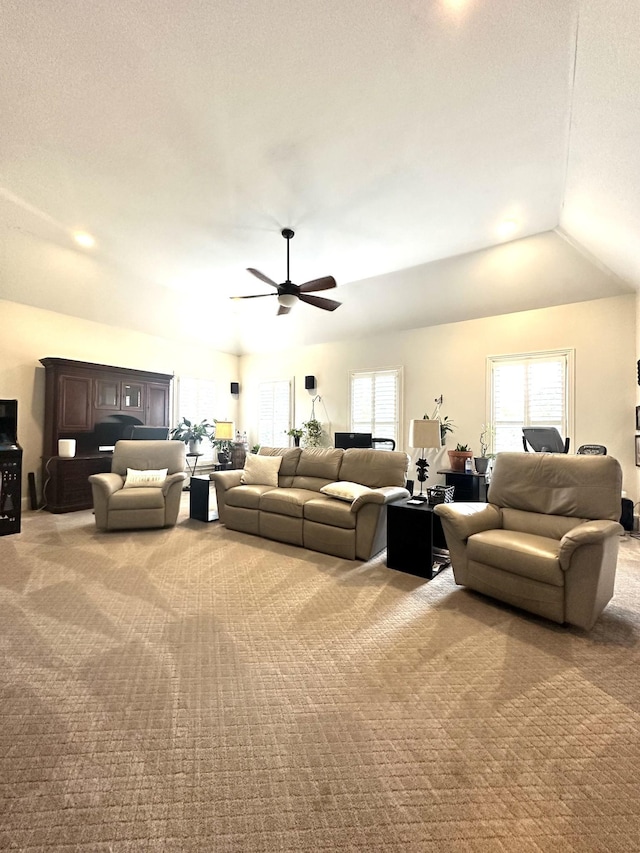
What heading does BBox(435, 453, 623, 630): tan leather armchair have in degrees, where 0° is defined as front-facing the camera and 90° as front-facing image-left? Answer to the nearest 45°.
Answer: approximately 45°

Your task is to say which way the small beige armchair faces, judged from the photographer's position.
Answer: facing the viewer

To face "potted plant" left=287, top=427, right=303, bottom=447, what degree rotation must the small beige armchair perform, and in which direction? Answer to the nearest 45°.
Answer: approximately 135° to its left

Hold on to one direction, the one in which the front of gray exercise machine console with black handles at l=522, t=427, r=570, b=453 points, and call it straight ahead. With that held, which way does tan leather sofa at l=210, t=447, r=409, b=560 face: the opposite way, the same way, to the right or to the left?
the opposite way

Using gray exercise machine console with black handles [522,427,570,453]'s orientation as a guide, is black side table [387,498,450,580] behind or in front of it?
behind

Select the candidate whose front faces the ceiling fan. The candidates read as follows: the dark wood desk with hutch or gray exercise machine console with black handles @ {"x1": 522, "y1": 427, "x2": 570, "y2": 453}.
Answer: the dark wood desk with hutch

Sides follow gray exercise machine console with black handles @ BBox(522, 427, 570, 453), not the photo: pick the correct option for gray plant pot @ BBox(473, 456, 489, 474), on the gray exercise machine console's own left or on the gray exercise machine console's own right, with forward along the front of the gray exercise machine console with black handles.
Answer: on the gray exercise machine console's own left

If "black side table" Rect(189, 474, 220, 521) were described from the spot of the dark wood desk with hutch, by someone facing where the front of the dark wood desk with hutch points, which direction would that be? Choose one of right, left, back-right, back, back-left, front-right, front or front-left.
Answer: front

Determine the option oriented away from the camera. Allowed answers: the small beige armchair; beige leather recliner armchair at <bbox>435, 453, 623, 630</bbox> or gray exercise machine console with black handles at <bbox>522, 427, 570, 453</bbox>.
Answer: the gray exercise machine console with black handles

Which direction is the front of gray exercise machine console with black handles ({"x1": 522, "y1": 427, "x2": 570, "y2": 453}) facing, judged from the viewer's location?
facing away from the viewer

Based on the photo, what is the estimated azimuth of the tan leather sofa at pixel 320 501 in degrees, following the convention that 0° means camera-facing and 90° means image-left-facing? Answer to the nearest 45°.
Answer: approximately 45°

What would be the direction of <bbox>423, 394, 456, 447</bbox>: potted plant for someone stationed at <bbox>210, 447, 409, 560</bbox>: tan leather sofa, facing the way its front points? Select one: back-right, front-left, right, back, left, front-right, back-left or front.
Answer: back

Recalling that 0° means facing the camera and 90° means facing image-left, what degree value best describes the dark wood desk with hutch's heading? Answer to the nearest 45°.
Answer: approximately 315°
